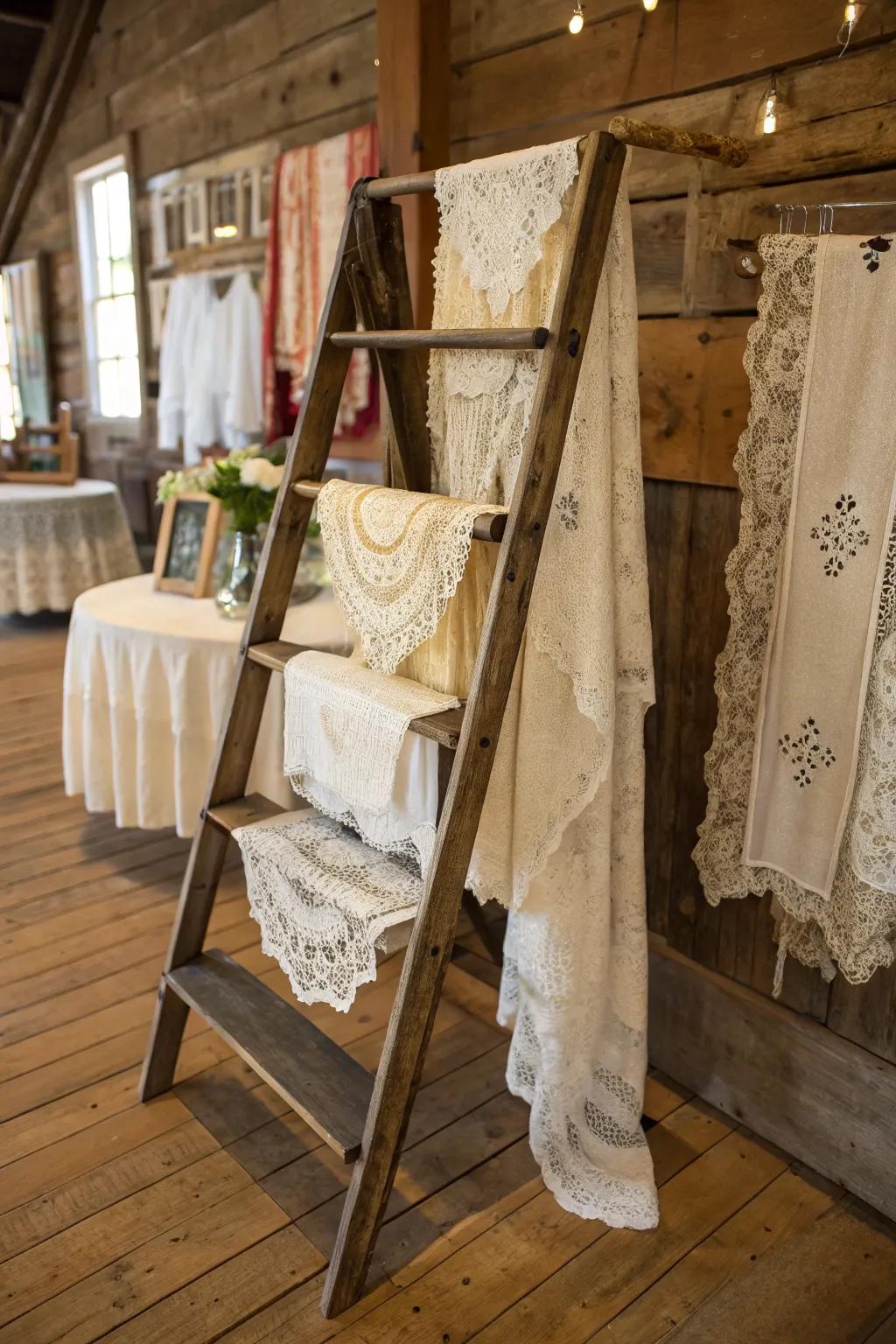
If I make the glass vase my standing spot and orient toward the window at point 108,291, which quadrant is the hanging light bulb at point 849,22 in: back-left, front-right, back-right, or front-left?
back-right

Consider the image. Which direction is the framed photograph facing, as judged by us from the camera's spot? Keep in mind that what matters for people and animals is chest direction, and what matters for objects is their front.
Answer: facing the viewer and to the left of the viewer

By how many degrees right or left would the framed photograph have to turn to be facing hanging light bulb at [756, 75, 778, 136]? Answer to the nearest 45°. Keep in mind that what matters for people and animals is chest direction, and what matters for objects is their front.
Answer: approximately 90° to its left

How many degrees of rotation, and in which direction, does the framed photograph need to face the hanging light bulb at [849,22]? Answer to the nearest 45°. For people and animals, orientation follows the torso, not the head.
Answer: approximately 90° to its left

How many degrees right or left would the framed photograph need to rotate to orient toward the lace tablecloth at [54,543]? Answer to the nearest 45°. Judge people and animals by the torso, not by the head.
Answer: approximately 135° to its right

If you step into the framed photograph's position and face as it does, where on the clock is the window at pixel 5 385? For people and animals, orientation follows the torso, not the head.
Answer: The window is roughly at 4 o'clock from the framed photograph.

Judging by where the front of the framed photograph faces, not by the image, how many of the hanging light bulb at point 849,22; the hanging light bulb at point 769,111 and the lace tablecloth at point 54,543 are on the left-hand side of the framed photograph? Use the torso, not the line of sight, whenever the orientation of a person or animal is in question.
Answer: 2

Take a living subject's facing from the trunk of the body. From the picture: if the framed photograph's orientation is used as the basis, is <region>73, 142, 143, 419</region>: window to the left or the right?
on its right

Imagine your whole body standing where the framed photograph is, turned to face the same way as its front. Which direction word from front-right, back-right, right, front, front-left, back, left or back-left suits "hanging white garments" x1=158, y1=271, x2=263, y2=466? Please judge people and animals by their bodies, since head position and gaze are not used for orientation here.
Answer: back-right

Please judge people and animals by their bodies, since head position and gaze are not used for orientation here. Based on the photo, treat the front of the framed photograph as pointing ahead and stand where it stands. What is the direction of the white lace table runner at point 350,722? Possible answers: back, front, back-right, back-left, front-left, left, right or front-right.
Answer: front-left

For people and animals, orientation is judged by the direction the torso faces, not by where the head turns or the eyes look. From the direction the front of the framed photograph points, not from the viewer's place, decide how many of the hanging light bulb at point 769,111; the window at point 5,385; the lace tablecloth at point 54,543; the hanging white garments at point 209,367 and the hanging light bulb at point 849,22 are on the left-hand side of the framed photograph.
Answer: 2
